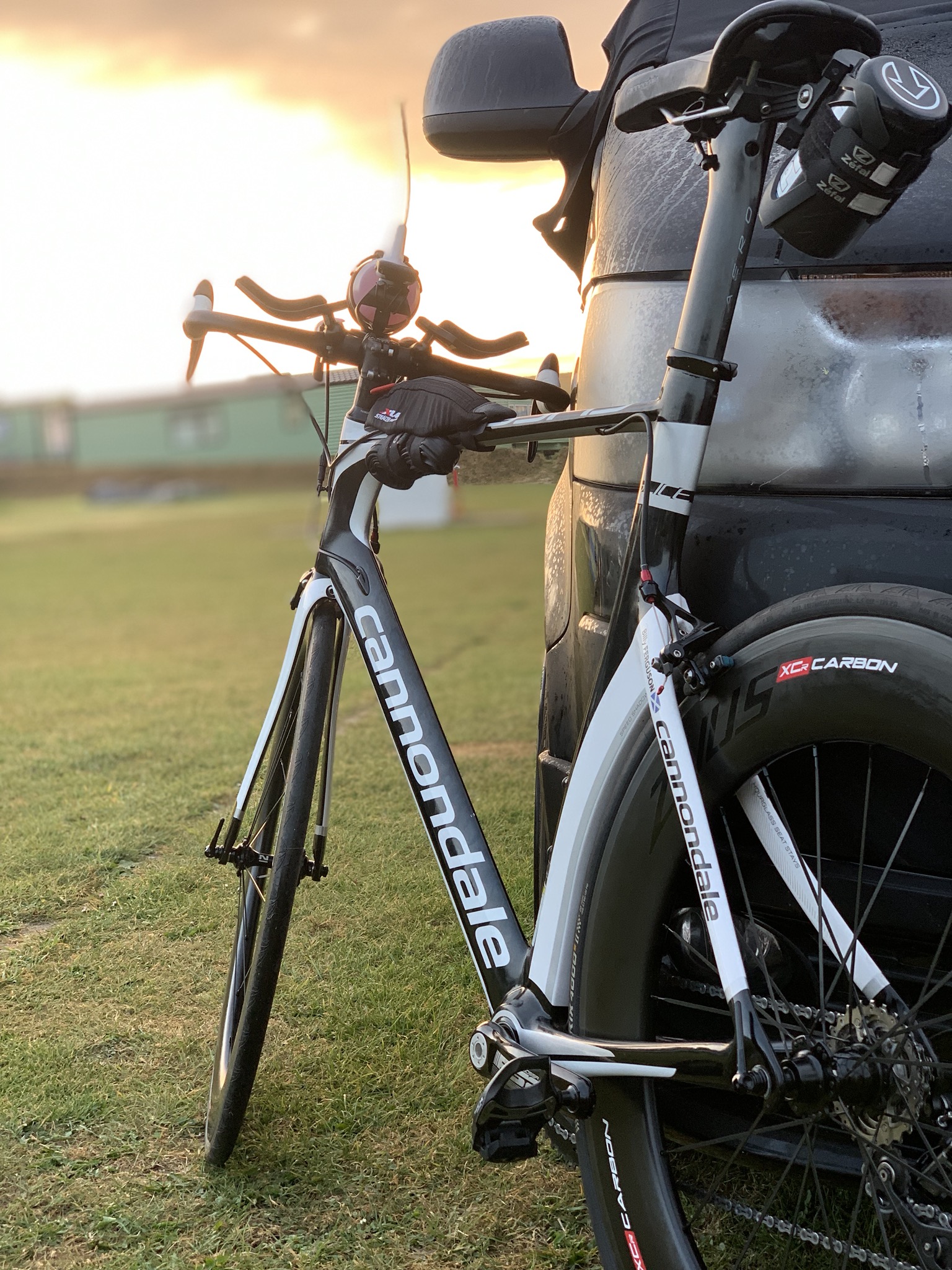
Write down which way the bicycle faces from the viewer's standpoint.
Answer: facing away from the viewer and to the left of the viewer
